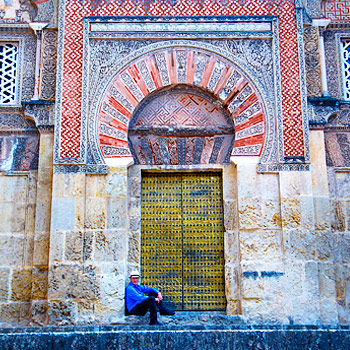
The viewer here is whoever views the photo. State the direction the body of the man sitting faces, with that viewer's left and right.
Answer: facing the viewer and to the right of the viewer
